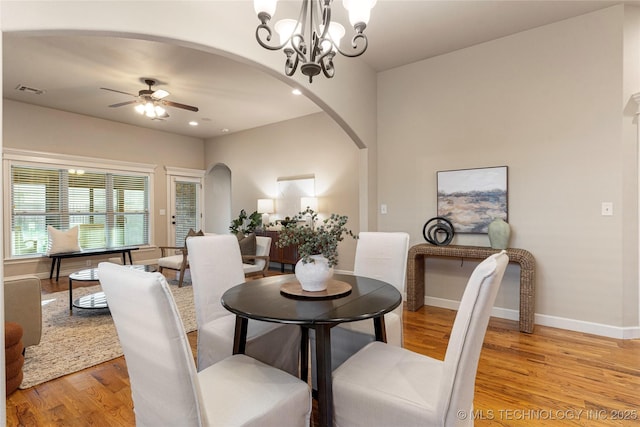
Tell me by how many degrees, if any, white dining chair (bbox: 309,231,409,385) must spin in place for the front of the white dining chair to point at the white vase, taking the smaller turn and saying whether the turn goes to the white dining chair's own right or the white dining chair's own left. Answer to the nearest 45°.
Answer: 0° — it already faces it

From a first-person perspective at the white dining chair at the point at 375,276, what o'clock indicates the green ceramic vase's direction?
The green ceramic vase is roughly at 6 o'clock from the white dining chair.

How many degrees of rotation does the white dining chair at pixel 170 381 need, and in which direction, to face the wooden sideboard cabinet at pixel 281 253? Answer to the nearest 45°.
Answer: approximately 45° to its left

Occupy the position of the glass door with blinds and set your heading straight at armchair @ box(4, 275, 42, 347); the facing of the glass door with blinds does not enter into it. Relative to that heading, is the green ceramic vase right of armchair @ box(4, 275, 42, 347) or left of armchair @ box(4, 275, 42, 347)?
left
